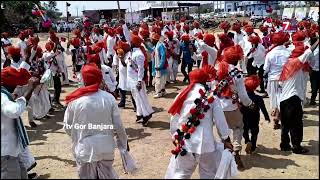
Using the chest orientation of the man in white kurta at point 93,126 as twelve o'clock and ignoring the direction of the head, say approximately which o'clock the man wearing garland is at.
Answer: The man wearing garland is roughly at 3 o'clock from the man in white kurta.

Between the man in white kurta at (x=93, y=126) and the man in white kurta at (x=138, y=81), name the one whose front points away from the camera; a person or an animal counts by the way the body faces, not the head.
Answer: the man in white kurta at (x=93, y=126)

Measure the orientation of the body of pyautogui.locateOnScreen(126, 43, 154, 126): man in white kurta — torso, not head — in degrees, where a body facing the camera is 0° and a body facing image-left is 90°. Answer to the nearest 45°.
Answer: approximately 45°

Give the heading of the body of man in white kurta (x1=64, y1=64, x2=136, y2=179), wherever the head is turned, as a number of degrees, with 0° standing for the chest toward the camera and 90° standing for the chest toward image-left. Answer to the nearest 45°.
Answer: approximately 180°

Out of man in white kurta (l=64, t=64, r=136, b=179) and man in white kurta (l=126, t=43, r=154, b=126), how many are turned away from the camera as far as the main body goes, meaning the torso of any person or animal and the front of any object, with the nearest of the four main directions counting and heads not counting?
1

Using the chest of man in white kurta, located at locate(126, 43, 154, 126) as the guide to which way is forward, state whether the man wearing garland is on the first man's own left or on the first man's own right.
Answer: on the first man's own left

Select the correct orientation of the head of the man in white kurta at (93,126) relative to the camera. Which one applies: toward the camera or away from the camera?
away from the camera
